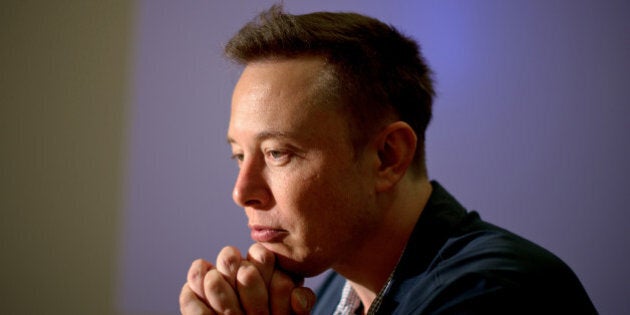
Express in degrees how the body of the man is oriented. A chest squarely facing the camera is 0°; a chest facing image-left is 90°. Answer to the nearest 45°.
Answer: approximately 45°

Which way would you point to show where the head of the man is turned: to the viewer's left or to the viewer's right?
to the viewer's left
